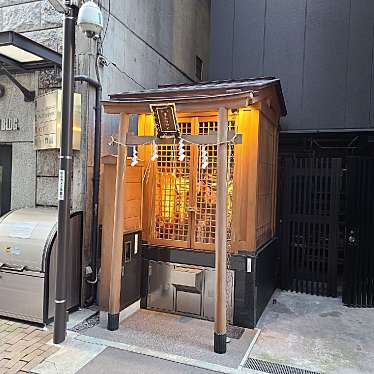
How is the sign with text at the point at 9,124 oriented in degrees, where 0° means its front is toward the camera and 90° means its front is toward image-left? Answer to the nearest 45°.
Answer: approximately 0°

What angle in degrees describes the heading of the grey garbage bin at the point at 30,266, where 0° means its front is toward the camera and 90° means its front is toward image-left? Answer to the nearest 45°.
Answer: approximately 45°

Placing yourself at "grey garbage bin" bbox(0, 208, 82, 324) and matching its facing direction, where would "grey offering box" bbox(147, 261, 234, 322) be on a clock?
"grey offering box" bbox(147, 261, 234, 322) is roughly at 8 o'clock from "grey garbage bin" bbox(0, 208, 82, 324).

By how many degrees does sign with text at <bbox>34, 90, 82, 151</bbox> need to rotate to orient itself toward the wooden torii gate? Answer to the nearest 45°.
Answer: approximately 90° to its left

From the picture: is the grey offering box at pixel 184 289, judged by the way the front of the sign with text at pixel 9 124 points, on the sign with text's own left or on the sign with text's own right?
on the sign with text's own left

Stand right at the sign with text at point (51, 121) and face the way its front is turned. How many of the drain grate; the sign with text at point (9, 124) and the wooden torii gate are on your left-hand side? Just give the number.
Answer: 2
